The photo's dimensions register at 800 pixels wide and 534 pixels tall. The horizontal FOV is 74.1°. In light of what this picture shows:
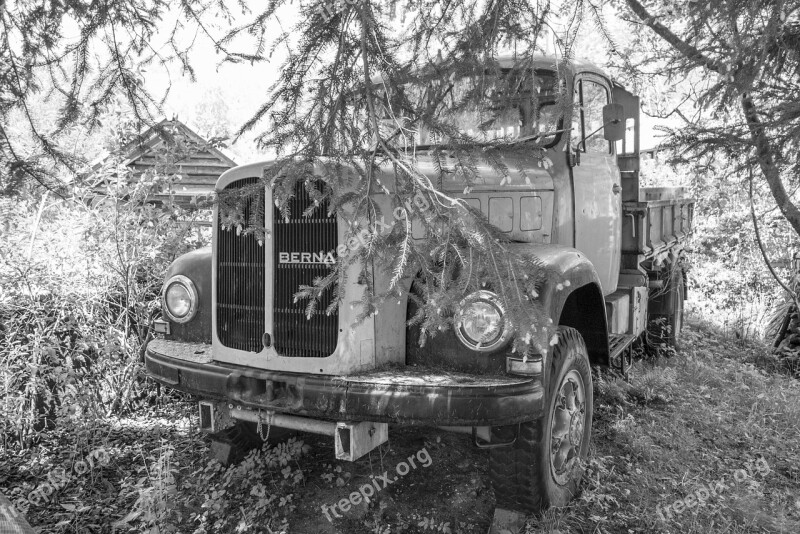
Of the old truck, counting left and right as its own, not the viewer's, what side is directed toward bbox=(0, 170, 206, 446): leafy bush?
right

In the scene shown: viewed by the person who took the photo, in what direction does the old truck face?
facing the viewer and to the left of the viewer

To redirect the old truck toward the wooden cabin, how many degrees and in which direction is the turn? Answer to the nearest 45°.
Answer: approximately 90° to its right
